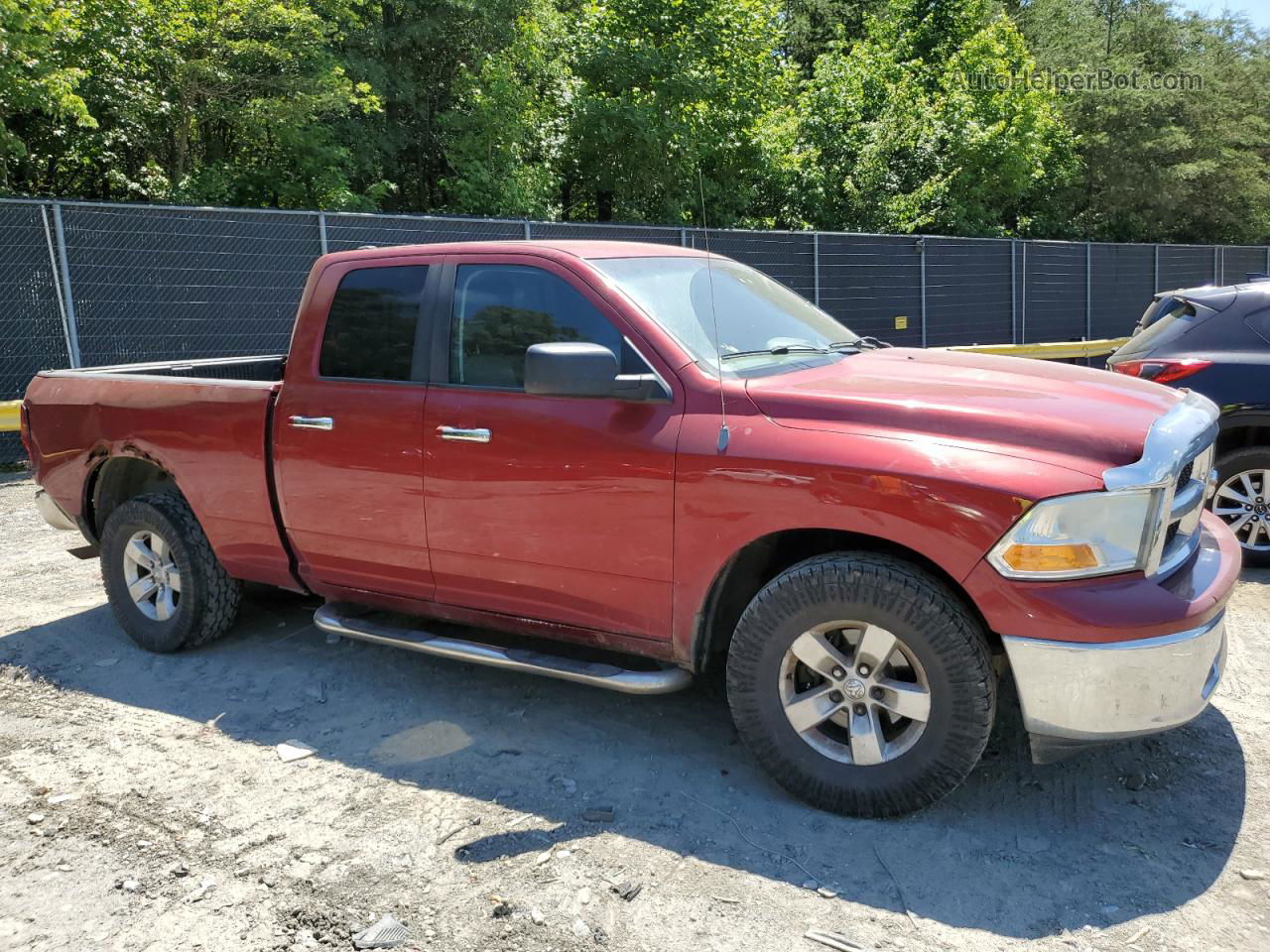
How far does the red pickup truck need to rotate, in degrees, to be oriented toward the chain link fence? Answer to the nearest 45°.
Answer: approximately 90° to its left

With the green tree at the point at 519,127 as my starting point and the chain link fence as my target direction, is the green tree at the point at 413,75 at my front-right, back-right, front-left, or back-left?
back-right

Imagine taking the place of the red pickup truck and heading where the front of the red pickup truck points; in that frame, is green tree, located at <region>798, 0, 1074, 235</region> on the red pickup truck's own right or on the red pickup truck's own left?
on the red pickup truck's own left

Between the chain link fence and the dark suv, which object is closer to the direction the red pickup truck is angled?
the dark suv

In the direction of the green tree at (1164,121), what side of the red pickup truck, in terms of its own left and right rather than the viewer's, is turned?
left

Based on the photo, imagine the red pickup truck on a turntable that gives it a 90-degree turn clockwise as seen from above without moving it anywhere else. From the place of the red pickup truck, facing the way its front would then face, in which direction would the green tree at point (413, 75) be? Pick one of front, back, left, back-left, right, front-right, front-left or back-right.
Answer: back-right

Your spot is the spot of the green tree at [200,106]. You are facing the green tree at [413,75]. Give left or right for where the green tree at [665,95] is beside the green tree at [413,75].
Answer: right

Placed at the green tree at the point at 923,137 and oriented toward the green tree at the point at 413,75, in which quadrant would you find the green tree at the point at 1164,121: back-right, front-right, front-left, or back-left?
back-right

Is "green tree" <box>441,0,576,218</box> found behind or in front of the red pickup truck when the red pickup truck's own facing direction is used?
behind

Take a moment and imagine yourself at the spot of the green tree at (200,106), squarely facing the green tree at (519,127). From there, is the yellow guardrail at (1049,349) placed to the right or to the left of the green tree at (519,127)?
right

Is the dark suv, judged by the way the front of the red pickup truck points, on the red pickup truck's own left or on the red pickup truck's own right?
on the red pickup truck's own left

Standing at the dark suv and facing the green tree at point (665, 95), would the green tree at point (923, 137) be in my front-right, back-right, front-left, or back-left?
front-right

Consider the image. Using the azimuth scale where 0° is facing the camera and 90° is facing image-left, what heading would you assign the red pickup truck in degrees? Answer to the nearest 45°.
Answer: approximately 315°

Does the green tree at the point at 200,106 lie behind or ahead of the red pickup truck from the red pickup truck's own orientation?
behind
